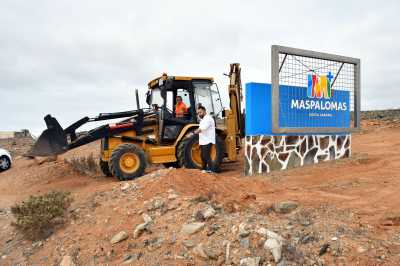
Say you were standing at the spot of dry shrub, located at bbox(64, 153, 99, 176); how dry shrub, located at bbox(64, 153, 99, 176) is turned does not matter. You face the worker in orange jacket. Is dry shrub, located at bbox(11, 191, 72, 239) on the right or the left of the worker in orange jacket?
right

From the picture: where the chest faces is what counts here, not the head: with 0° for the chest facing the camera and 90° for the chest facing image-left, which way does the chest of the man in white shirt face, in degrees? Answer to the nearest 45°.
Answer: approximately 45°

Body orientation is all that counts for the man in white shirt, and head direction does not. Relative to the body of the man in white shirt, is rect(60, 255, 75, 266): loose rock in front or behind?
in front

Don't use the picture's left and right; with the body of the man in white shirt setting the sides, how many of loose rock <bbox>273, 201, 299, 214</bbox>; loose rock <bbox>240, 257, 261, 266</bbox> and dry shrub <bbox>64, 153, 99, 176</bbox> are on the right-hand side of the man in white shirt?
1

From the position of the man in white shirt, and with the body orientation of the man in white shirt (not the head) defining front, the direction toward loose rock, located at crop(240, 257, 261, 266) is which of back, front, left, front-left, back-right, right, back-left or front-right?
front-left

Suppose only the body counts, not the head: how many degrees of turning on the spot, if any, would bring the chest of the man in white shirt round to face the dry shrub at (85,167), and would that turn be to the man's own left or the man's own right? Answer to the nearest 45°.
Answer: approximately 90° to the man's own right

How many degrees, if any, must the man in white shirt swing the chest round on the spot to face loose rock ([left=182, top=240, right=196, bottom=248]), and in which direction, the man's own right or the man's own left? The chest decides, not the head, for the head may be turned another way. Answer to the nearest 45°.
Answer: approximately 45° to the man's own left

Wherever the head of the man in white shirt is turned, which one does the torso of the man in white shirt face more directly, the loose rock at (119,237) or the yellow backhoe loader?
the loose rock
